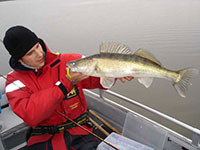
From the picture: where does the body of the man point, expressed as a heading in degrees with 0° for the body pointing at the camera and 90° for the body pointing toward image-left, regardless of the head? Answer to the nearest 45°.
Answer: approximately 315°
